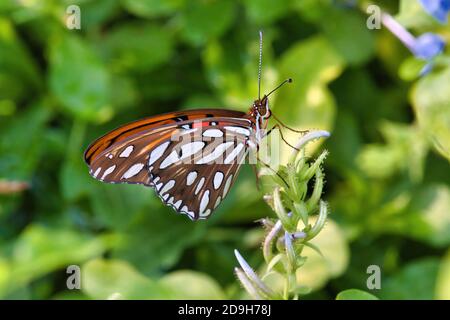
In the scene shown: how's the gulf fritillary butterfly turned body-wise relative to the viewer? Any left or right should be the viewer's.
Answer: facing to the right of the viewer

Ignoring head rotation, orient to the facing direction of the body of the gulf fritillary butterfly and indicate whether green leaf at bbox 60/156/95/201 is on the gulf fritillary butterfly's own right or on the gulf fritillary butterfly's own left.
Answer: on the gulf fritillary butterfly's own left

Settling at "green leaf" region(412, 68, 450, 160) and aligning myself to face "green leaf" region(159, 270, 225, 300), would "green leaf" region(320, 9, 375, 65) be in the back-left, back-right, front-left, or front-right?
front-right

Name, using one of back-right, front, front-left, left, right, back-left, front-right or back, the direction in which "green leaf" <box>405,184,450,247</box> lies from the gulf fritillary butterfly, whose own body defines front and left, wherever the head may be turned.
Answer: front-left

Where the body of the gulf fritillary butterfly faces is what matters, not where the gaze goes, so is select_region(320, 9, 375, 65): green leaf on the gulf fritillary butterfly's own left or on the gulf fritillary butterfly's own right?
on the gulf fritillary butterfly's own left

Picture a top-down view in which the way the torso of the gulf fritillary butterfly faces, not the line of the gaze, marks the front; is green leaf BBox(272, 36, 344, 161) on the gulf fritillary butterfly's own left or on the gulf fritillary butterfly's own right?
on the gulf fritillary butterfly's own left
